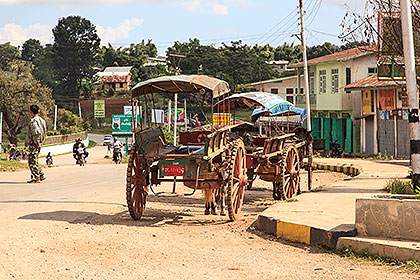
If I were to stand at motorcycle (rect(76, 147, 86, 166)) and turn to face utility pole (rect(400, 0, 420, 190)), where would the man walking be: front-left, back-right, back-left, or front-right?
front-right

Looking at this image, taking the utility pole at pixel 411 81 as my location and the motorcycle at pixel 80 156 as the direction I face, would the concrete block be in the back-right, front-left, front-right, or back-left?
back-left

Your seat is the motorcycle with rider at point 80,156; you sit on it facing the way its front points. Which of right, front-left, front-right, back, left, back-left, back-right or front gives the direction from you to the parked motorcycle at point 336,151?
left

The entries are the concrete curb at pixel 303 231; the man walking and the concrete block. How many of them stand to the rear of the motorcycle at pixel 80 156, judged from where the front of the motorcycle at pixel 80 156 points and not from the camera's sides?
0

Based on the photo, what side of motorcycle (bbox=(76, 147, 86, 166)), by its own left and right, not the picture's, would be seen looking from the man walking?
front

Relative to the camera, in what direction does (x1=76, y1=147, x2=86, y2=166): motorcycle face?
facing the viewer

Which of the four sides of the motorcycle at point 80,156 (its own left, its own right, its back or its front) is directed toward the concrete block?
front

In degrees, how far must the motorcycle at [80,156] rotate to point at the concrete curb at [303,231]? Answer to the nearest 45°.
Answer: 0° — it already faces it

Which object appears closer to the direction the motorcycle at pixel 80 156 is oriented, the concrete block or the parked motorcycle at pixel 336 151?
the concrete block
